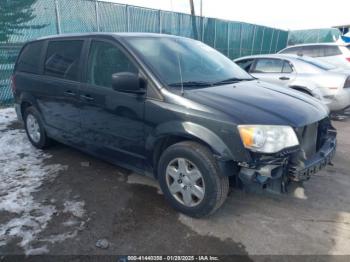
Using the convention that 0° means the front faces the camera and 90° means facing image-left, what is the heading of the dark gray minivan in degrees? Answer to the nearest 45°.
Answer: approximately 315°

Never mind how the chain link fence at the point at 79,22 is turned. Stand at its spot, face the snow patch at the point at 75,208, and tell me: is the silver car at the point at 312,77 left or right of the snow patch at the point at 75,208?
left

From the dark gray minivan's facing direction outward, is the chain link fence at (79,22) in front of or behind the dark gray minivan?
behind

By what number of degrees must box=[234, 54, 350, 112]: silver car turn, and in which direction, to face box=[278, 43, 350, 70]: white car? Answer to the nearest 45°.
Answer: approximately 45° to its right

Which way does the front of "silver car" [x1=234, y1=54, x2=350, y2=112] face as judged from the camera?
facing away from the viewer and to the left of the viewer

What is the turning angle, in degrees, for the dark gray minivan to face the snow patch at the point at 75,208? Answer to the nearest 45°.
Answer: approximately 135° to its right

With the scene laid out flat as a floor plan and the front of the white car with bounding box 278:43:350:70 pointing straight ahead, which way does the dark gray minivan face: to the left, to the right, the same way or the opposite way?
the opposite way
